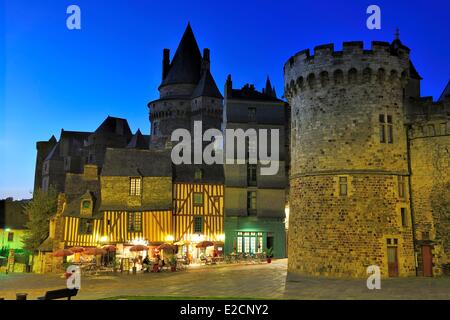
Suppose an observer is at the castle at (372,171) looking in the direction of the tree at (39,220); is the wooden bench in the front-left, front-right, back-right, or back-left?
front-left

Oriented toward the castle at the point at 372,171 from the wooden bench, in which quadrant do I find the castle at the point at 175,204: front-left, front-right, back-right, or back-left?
front-left

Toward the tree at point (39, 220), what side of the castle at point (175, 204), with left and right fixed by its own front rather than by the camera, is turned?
right

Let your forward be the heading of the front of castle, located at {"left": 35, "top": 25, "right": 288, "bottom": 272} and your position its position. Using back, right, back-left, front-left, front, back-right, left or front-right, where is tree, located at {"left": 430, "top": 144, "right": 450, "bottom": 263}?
front-left

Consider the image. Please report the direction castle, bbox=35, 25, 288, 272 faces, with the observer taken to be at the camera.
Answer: facing the viewer

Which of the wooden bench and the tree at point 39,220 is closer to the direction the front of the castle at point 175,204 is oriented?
the wooden bench

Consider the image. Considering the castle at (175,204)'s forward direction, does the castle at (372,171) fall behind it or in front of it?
in front

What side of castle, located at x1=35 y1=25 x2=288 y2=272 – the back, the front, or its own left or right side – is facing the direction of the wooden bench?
front
